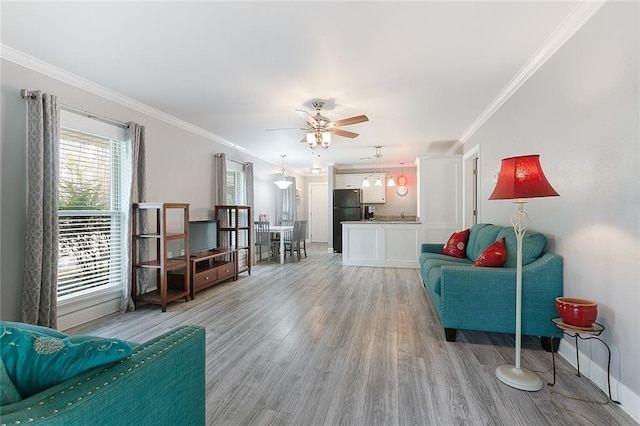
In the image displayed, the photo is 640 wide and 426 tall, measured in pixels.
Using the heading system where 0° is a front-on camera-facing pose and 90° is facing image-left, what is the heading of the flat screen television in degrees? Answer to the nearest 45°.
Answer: approximately 315°

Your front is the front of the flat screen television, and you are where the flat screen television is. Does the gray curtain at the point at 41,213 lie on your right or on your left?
on your right

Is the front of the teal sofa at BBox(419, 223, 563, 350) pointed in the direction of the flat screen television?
yes

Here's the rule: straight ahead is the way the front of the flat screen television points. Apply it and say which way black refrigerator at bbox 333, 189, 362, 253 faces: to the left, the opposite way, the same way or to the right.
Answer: to the right

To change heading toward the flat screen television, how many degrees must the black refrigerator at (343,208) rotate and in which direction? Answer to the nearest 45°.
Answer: approximately 45° to its right

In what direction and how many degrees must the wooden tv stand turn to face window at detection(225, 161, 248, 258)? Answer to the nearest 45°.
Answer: approximately 135° to its left

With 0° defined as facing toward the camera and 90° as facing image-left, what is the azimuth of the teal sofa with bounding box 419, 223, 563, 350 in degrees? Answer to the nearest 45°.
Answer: approximately 90°

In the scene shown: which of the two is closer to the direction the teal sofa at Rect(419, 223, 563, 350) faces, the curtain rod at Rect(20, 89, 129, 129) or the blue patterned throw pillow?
the curtain rod

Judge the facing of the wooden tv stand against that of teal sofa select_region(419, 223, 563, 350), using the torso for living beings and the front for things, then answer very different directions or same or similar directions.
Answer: very different directions

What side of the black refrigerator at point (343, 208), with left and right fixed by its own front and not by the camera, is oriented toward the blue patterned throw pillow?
front

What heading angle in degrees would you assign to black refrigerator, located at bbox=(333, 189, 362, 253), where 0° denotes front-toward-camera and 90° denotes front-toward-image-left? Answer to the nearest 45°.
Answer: approximately 0°

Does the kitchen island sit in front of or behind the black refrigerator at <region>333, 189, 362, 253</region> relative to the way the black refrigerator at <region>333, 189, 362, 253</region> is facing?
in front

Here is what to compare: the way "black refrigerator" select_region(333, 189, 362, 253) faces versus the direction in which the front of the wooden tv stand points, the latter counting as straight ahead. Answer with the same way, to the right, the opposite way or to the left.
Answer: to the right

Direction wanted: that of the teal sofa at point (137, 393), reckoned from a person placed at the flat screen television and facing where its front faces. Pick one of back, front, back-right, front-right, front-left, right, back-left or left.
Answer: front-right

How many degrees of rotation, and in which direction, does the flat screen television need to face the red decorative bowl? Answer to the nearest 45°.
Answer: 0° — it already faces it

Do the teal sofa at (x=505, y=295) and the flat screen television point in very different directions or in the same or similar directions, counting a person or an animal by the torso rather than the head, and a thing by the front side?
very different directions

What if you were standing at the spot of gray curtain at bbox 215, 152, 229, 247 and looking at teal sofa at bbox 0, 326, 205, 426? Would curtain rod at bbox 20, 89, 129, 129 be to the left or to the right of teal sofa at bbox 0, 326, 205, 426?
right

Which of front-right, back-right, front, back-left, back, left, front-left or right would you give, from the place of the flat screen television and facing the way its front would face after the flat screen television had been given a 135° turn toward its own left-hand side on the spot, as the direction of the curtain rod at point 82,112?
back-left

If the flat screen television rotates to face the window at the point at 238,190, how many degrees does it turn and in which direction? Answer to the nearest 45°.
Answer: approximately 90° to its left
